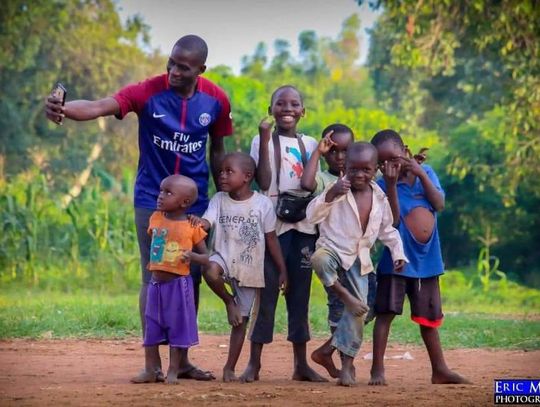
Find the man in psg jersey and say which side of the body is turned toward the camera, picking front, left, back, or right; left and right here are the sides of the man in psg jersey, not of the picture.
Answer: front

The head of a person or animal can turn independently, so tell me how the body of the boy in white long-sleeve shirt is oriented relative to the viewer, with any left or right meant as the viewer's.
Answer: facing the viewer

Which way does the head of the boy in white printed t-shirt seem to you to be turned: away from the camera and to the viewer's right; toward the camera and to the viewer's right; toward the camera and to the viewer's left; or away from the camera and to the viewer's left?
toward the camera and to the viewer's left

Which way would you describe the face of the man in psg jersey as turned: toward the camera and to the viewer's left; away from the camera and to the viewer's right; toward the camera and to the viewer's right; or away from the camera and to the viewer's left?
toward the camera and to the viewer's left

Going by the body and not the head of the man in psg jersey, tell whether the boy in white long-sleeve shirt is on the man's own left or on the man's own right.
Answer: on the man's own left

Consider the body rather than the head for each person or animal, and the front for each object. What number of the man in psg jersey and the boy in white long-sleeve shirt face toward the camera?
2

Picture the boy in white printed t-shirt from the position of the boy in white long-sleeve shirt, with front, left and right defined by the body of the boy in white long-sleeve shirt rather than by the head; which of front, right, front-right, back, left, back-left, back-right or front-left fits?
right
